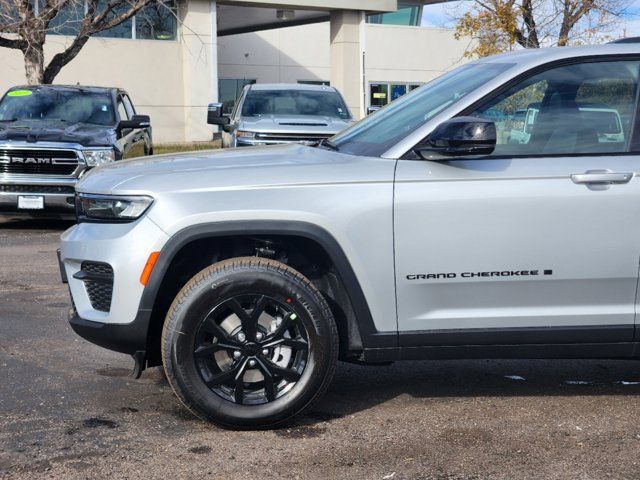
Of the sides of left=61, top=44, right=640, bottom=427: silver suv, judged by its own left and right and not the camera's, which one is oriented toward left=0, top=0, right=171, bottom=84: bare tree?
right

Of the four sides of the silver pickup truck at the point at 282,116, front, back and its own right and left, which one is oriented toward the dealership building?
back

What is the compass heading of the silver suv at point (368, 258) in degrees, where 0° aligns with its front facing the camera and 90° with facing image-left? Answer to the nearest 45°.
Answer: approximately 90°

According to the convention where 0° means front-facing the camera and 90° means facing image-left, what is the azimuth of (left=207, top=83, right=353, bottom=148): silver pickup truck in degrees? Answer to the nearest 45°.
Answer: approximately 0°

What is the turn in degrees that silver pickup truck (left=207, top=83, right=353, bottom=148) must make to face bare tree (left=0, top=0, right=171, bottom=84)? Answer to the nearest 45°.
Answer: approximately 135° to its right

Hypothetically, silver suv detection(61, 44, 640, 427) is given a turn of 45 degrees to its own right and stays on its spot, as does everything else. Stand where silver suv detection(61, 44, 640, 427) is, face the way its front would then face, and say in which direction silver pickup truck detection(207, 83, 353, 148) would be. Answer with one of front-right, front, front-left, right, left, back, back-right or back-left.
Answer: front-right

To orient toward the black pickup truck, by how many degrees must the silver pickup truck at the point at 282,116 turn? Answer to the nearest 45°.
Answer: approximately 45° to its right

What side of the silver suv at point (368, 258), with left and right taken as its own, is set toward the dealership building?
right
